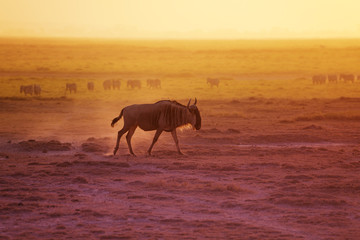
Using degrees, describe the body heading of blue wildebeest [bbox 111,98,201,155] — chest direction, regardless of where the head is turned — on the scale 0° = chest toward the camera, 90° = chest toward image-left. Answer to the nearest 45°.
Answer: approximately 270°

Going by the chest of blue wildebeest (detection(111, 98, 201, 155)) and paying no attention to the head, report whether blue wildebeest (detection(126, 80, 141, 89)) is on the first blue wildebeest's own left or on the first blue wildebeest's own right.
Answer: on the first blue wildebeest's own left

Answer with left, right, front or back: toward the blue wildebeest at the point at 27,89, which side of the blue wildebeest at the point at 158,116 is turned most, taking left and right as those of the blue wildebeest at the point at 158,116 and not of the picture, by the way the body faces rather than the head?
left

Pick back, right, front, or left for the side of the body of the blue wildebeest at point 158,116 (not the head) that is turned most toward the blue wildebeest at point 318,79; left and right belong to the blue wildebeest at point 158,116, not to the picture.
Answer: left
